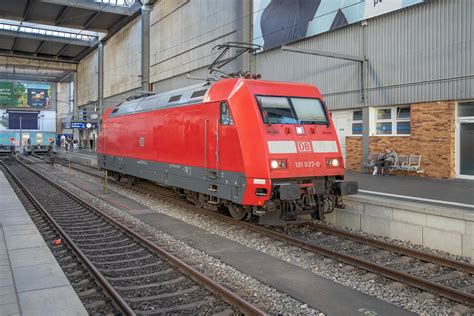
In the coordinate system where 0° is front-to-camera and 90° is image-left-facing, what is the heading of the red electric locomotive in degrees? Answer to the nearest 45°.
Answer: approximately 315°

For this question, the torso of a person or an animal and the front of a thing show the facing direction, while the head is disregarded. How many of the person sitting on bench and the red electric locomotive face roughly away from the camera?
0

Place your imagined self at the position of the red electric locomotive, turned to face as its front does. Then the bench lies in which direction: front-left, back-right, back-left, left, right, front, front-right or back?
left

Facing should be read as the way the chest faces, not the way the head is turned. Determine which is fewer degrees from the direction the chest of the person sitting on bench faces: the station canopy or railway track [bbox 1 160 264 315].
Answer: the railway track

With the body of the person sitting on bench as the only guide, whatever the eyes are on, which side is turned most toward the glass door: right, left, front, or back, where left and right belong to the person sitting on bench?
left

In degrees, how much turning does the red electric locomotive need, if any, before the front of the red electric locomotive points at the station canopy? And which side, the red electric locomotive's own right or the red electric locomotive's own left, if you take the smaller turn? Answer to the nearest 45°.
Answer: approximately 180°

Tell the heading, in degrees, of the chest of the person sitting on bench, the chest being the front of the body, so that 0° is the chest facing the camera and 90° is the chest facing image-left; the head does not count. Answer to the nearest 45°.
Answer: approximately 45°

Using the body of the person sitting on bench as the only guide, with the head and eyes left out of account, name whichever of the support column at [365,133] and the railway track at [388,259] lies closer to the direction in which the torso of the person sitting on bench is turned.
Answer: the railway track

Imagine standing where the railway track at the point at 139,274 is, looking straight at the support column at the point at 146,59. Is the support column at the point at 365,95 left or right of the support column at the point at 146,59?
right

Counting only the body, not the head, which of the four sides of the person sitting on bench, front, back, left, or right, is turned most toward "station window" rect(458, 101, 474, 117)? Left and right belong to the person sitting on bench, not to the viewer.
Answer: left

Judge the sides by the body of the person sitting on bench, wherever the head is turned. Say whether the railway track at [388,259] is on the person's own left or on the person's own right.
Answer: on the person's own left

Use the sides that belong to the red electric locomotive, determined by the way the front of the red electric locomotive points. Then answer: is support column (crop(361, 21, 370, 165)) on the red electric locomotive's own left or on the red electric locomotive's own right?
on the red electric locomotive's own left

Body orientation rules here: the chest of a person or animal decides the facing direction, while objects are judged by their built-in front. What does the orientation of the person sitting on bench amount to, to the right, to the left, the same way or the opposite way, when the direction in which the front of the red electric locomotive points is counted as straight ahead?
to the right

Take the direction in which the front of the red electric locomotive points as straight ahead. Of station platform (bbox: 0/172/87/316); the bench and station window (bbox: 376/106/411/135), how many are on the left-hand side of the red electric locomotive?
2

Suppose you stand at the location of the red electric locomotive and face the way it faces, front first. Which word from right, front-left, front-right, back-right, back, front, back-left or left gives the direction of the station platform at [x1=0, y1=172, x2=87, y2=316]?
right
